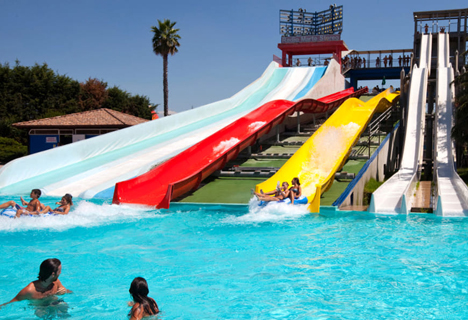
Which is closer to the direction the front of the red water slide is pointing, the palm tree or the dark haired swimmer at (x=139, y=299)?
the dark haired swimmer

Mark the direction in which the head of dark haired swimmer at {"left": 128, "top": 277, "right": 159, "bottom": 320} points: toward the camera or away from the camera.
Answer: away from the camera

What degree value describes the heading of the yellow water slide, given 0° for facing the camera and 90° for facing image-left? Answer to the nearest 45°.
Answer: approximately 45°

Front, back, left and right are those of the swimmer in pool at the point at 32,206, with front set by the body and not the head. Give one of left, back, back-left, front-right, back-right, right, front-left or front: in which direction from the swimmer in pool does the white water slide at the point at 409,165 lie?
back

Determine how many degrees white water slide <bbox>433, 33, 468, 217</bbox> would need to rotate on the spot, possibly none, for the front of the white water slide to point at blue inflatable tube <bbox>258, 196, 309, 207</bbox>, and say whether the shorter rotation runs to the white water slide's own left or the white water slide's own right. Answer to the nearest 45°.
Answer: approximately 45° to the white water slide's own right

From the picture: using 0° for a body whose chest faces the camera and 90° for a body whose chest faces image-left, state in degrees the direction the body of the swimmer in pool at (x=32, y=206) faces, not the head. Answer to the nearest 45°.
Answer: approximately 90°

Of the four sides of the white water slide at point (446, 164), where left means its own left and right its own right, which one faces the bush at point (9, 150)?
right

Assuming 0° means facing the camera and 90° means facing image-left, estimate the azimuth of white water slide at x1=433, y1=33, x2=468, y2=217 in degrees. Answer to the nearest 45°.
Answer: approximately 0°

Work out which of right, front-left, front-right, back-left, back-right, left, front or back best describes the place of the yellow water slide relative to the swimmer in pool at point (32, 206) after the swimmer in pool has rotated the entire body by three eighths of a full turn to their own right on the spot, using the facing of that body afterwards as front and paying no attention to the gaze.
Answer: front-right

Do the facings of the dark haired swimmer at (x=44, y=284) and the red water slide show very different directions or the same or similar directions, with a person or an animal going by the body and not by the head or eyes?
very different directions

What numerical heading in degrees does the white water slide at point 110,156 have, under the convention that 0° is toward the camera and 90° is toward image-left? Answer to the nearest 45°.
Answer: approximately 45°

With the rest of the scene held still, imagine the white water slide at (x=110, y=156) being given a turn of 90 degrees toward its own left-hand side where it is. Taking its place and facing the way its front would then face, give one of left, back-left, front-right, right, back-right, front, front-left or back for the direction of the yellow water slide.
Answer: front

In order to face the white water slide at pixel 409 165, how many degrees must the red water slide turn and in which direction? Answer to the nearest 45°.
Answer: approximately 135° to its left
